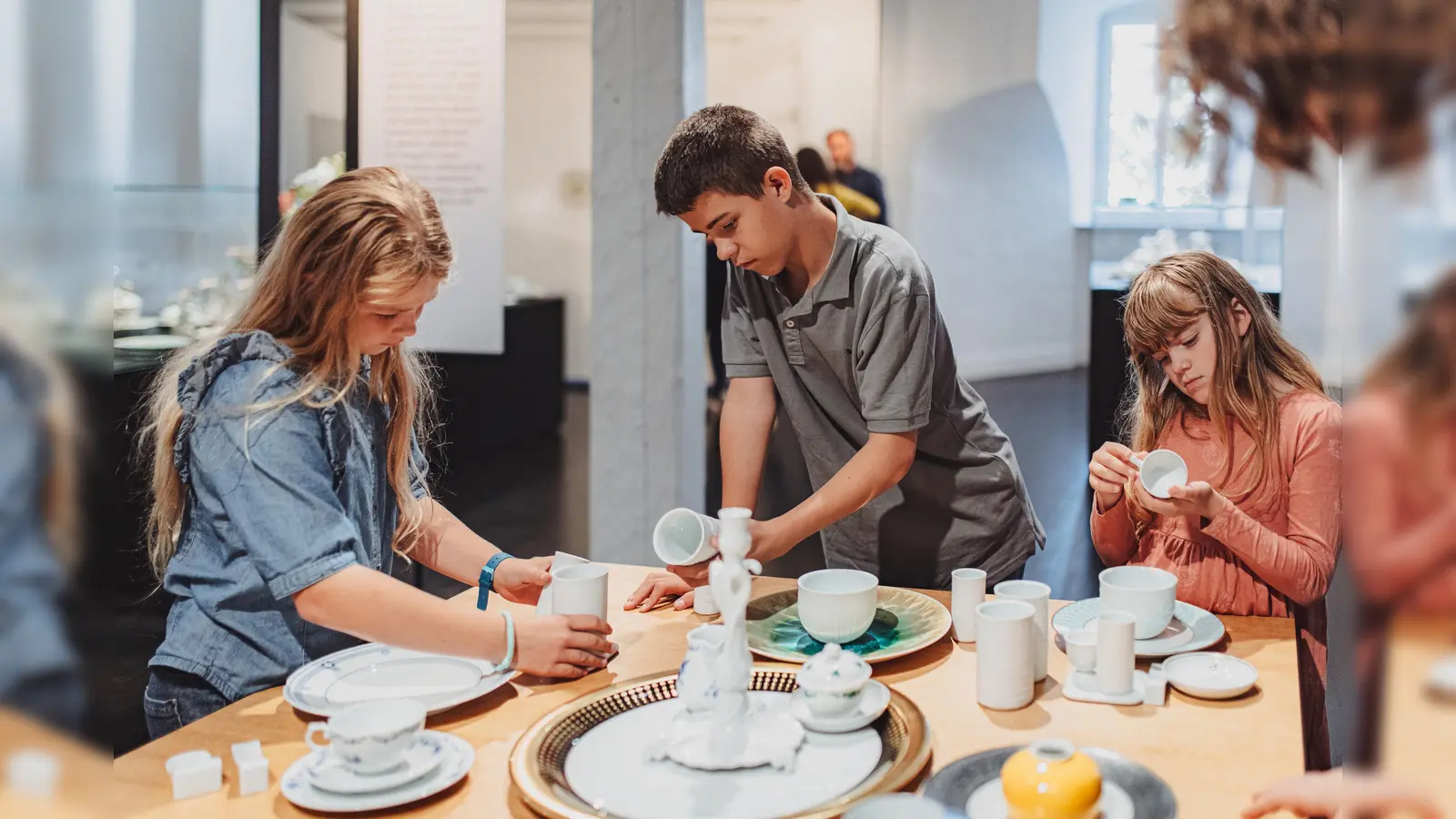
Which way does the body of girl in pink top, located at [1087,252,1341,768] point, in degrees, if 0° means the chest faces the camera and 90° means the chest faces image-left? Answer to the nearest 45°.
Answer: approximately 45°

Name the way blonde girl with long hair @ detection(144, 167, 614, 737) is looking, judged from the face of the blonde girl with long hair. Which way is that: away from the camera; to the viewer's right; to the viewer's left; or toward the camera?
to the viewer's right

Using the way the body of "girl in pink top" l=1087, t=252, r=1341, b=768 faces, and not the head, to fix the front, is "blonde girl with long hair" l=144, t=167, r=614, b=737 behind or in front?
in front

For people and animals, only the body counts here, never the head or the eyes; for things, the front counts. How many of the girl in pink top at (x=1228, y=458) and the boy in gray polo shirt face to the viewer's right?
0

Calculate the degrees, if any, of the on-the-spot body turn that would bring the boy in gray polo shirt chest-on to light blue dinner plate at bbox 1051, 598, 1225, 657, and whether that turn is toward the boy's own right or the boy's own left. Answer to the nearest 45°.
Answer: approximately 90° to the boy's own left
